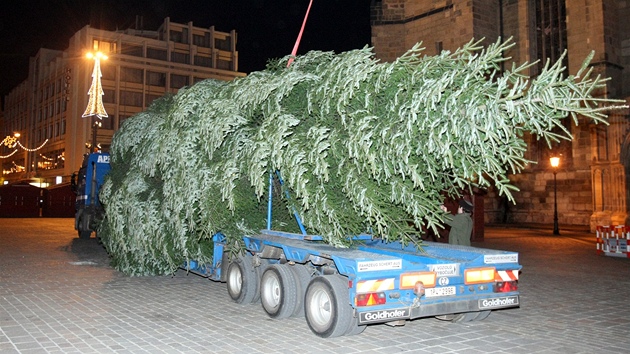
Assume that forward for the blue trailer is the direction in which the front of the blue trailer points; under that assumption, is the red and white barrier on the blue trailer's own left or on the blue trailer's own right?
on the blue trailer's own right

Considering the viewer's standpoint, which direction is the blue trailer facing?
facing away from the viewer and to the left of the viewer
